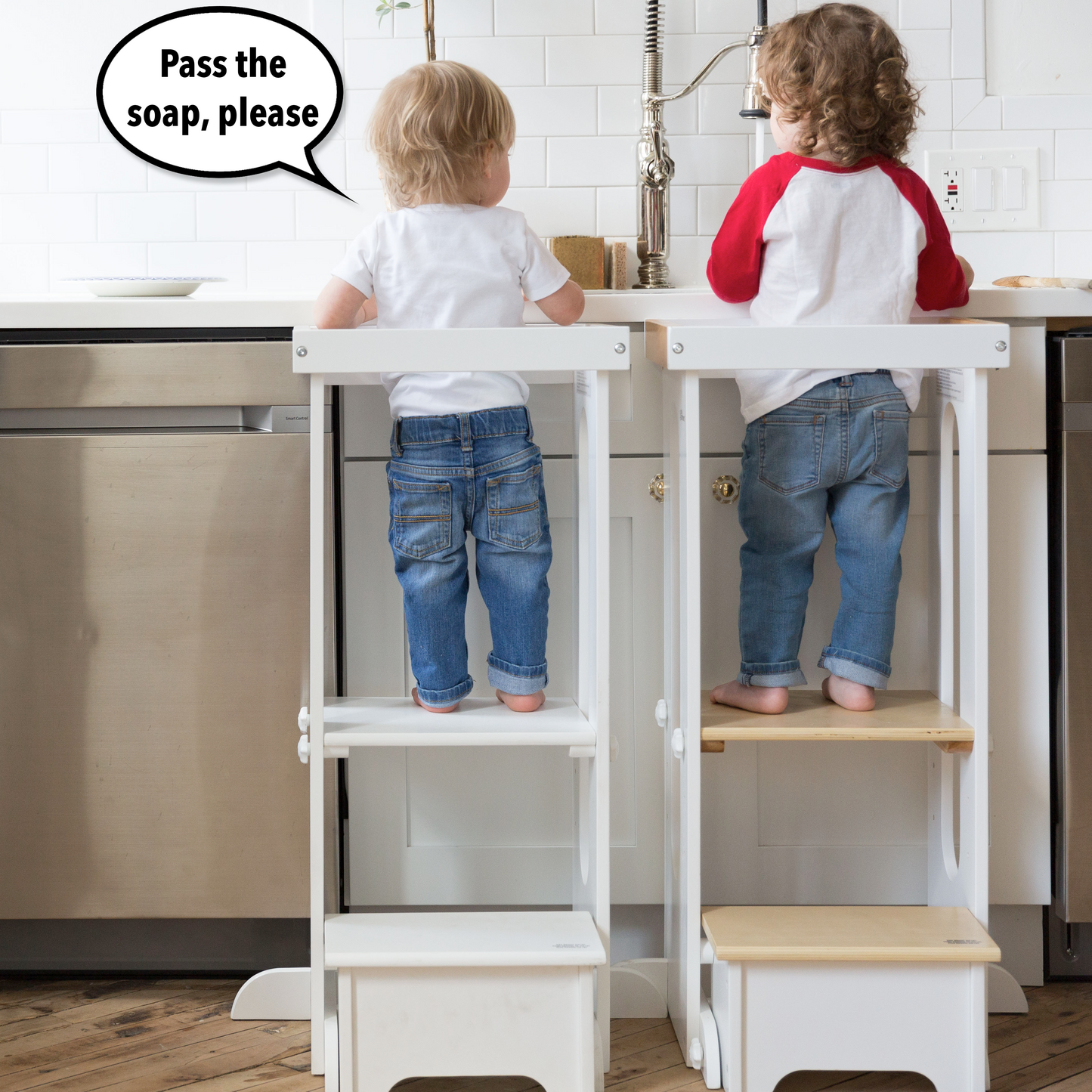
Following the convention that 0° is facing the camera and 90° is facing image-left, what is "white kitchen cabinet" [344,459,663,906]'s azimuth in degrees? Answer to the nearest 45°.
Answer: approximately 0°
